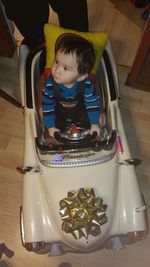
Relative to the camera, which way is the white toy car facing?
toward the camera
